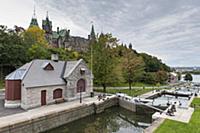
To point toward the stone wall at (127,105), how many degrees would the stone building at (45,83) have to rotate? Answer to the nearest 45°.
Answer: approximately 45° to its left

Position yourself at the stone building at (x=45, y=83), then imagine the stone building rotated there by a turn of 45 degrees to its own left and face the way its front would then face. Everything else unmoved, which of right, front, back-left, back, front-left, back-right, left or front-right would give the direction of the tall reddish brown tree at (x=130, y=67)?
front-left

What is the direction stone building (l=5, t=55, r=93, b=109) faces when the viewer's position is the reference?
facing the viewer and to the right of the viewer

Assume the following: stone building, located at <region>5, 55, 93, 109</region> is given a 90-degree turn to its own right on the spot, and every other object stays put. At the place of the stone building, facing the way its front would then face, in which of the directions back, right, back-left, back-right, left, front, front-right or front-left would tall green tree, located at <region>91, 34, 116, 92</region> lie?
back
